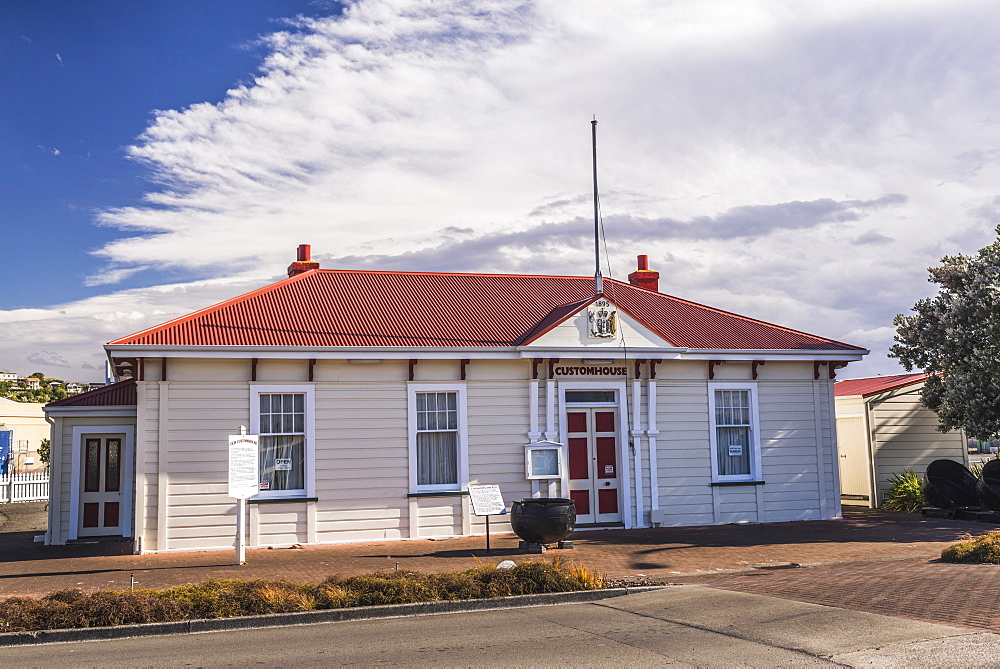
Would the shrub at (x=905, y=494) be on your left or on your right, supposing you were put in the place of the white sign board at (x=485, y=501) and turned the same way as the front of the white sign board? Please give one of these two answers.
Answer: on your left

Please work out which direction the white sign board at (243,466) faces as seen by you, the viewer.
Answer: facing the viewer

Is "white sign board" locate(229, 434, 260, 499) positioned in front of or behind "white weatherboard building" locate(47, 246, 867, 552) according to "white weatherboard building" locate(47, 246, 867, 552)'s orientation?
in front

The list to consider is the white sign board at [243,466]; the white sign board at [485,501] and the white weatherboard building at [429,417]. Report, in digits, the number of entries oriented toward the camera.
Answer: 3

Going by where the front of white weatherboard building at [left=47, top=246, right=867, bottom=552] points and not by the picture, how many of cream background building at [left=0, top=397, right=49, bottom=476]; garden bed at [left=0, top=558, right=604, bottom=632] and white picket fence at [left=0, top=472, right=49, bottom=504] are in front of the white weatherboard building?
1

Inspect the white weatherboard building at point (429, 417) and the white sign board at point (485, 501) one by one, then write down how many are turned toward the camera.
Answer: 2

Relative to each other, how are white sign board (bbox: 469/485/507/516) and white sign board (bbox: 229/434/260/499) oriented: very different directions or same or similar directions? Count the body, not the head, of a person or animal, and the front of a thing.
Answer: same or similar directions

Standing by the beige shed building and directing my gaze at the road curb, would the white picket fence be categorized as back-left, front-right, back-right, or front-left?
front-right

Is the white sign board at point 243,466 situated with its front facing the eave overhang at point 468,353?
no

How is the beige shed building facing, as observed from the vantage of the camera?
facing the viewer and to the left of the viewer

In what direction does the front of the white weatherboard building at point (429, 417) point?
toward the camera

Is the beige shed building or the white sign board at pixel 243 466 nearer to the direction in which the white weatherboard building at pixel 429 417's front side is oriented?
the white sign board

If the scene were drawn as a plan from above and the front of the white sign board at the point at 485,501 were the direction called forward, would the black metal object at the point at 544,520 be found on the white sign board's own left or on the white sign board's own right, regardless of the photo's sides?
on the white sign board's own left

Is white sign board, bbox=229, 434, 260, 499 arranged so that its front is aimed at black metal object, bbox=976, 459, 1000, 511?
no

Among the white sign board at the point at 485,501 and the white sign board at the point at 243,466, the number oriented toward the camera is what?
2

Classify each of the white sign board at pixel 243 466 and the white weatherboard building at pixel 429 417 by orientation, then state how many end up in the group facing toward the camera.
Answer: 2

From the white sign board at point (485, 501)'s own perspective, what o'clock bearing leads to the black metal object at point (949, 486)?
The black metal object is roughly at 8 o'clock from the white sign board.
